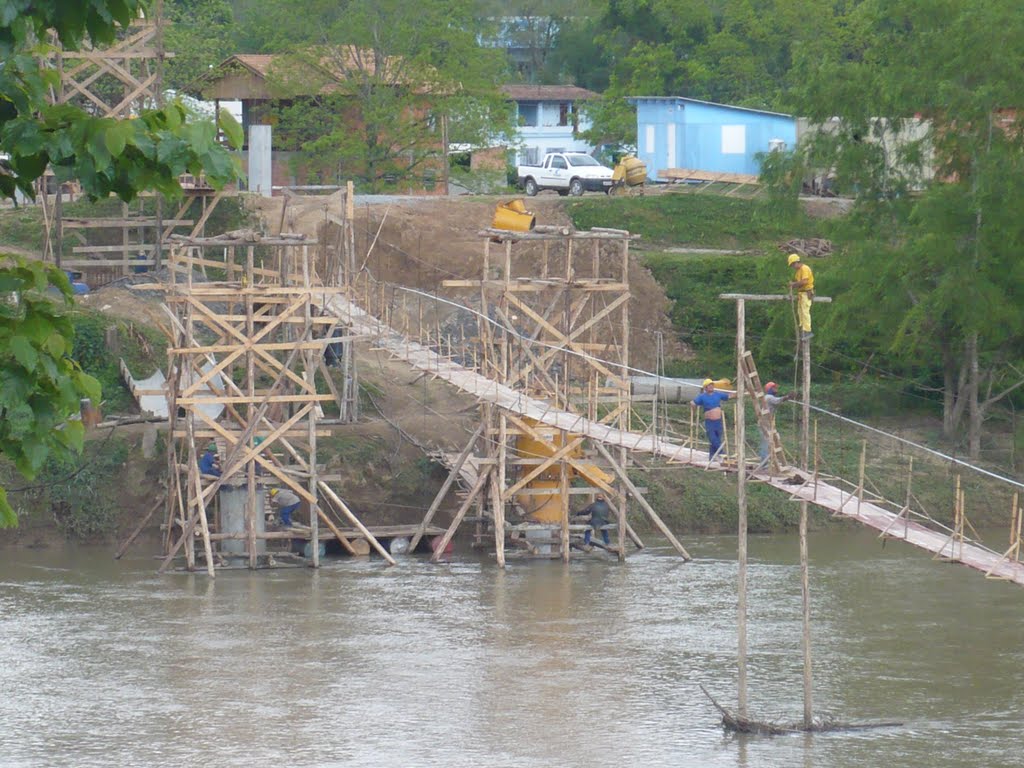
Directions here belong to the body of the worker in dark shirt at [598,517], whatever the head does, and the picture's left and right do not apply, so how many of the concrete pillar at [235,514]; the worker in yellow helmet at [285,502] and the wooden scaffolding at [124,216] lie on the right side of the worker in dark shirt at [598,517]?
0

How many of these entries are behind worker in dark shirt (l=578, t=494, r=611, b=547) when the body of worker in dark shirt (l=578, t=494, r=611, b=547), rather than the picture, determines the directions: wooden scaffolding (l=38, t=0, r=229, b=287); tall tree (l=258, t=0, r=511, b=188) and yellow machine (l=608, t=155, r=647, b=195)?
0

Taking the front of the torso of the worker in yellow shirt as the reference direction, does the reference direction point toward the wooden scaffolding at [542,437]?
no

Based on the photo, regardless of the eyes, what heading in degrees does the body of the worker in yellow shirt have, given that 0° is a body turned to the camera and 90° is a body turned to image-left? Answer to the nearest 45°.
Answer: approximately 90°

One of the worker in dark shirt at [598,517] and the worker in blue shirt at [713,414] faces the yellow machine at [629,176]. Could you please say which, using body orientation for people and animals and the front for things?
the worker in dark shirt at [598,517]

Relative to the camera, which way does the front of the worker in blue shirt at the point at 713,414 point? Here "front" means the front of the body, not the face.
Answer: toward the camera

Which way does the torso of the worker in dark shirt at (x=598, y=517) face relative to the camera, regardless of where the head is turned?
away from the camera

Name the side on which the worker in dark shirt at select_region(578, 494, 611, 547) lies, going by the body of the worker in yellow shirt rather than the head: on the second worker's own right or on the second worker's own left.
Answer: on the second worker's own right

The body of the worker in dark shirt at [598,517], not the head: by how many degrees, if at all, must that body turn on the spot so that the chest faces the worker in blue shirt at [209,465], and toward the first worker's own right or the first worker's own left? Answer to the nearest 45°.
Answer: approximately 90° to the first worker's own left

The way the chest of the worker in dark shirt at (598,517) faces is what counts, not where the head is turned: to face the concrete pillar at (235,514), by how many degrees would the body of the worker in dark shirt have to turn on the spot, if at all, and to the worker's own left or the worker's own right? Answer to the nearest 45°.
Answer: approximately 90° to the worker's own left

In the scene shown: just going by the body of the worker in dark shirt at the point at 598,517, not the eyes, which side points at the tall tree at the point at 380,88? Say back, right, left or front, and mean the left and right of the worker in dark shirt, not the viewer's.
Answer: front

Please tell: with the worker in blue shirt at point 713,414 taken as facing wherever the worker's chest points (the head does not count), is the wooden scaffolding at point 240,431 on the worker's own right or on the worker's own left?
on the worker's own right
